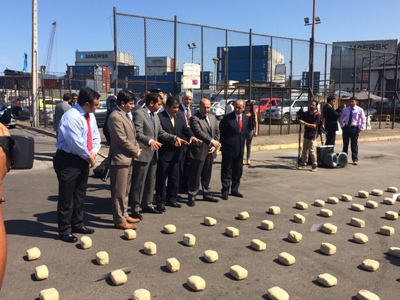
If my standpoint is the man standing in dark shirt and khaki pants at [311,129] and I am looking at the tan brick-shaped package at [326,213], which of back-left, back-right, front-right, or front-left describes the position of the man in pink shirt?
back-left

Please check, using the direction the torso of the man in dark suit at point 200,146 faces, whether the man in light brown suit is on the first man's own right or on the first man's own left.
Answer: on the first man's own right

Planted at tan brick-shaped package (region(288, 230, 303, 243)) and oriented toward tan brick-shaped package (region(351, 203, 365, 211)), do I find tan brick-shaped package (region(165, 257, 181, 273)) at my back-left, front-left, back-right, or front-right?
back-left

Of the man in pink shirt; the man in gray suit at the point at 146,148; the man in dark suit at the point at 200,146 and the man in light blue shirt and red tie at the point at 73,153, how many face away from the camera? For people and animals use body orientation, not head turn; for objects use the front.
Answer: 0

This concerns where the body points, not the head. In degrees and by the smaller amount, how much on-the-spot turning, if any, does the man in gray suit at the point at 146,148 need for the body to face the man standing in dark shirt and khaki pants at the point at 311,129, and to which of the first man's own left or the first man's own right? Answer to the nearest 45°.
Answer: approximately 90° to the first man's own left

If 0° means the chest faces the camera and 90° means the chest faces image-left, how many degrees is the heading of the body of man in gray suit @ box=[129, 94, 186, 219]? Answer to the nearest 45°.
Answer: approximately 315°

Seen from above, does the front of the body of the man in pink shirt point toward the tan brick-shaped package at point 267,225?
yes

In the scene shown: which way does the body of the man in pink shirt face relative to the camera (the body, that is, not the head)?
toward the camera

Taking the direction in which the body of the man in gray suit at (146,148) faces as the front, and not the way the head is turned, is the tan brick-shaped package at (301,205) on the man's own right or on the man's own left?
on the man's own left

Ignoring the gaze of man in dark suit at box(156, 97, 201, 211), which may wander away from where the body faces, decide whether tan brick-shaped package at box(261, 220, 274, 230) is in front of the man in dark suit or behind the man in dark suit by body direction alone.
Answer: in front

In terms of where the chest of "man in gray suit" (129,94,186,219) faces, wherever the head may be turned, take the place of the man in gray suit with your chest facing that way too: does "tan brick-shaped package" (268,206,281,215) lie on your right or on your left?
on your left

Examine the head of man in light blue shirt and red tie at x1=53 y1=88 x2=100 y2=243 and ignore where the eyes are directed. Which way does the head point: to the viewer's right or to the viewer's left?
to the viewer's right

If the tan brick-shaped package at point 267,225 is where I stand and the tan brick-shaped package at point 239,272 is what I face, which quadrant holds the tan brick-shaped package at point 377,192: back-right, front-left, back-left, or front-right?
back-left

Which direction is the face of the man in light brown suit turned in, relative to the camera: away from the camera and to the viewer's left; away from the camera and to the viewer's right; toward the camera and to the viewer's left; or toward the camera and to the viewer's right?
toward the camera and to the viewer's right

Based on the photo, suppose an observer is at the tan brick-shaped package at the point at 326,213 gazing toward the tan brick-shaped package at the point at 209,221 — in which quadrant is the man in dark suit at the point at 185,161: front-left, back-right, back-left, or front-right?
front-right

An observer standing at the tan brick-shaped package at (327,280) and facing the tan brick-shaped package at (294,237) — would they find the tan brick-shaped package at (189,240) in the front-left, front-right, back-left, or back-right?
front-left

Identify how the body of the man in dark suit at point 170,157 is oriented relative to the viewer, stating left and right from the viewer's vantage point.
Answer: facing the viewer and to the right of the viewer
